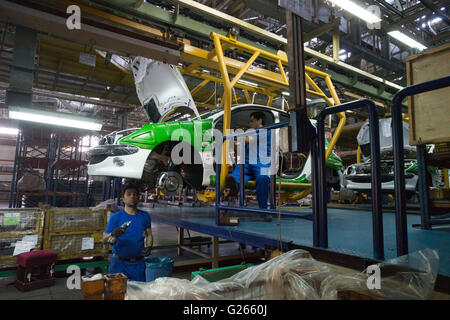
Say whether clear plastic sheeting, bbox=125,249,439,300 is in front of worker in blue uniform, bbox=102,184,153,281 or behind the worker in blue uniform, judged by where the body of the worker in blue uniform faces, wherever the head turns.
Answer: in front

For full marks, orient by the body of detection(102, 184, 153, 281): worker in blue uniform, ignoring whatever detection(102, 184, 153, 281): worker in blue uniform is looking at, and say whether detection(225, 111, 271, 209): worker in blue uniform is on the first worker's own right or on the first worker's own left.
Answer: on the first worker's own left

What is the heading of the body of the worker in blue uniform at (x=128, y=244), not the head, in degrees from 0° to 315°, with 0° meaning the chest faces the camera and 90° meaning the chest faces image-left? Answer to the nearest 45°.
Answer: approximately 0°

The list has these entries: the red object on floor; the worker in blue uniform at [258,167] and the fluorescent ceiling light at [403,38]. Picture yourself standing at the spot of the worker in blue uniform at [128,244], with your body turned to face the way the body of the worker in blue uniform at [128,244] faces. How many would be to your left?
2

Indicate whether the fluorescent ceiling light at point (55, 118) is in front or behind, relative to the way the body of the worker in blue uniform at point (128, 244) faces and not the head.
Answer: behind

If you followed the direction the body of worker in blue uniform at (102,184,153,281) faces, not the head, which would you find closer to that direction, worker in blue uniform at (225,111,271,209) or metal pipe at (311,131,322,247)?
the metal pipe
